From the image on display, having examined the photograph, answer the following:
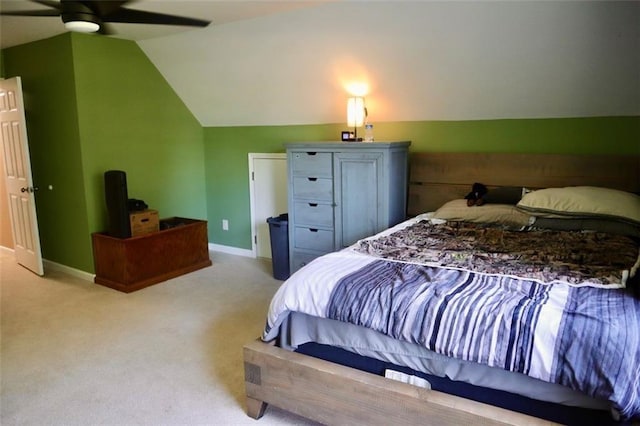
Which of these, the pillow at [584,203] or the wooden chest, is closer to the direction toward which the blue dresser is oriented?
the wooden chest

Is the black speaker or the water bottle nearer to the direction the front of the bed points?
the black speaker

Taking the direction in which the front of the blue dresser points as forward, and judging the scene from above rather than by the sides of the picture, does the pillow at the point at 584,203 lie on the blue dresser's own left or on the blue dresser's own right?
on the blue dresser's own left

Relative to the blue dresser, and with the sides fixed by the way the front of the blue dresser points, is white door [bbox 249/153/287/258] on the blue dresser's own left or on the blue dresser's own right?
on the blue dresser's own right

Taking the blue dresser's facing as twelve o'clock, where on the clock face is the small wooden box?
The small wooden box is roughly at 2 o'clock from the blue dresser.

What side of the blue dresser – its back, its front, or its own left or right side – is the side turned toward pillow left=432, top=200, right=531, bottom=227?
left

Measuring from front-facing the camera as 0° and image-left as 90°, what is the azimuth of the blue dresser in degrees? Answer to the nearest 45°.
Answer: approximately 45°

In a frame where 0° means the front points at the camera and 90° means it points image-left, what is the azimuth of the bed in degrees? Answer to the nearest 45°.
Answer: approximately 45°

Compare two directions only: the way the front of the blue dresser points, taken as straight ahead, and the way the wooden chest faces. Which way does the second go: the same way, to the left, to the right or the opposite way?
to the left

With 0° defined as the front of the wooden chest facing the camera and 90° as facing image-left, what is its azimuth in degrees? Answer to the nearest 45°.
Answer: approximately 315°

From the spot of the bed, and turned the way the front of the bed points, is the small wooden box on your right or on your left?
on your right
